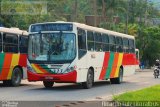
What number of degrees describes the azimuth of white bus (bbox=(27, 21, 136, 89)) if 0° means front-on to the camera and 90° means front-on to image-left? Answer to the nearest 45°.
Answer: approximately 45°

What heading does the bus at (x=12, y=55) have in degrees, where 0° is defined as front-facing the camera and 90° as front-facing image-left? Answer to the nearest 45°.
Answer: approximately 45°
